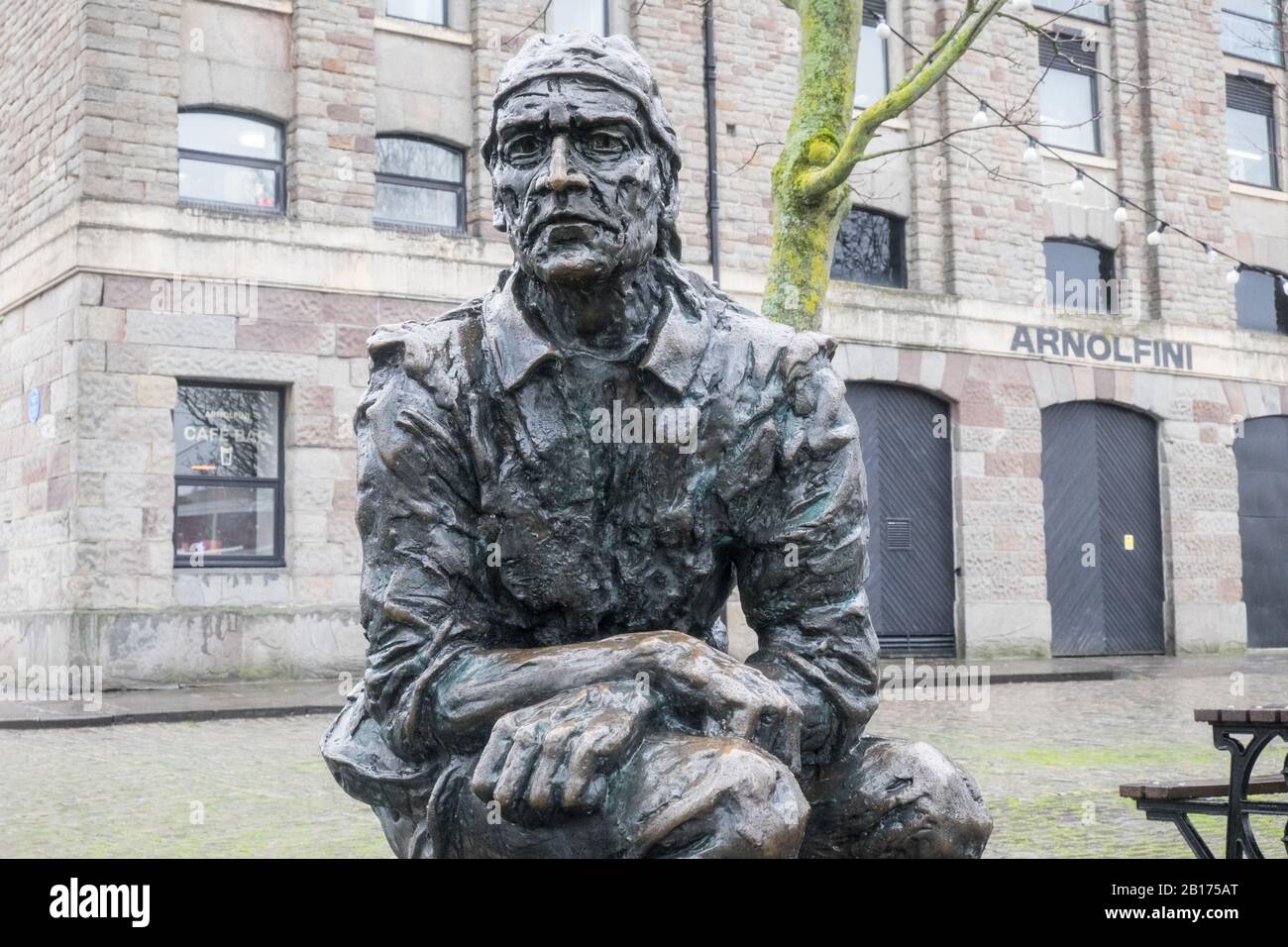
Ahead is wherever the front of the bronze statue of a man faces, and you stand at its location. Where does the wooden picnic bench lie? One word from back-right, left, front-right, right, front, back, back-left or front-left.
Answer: back-left

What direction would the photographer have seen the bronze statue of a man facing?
facing the viewer

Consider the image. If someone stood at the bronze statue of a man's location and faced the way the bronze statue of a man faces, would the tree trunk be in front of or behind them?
behind

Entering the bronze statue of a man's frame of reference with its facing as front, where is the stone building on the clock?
The stone building is roughly at 6 o'clock from the bronze statue of a man.
